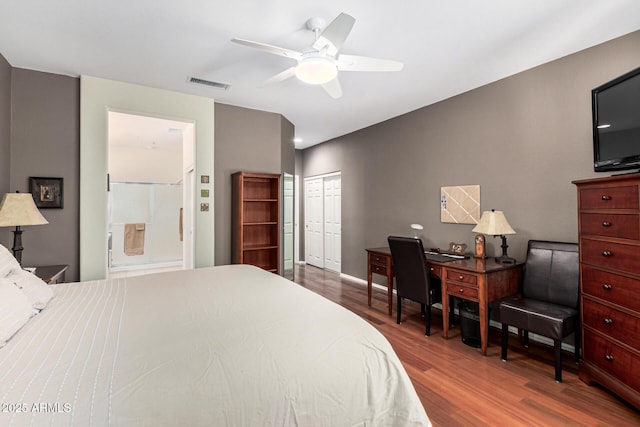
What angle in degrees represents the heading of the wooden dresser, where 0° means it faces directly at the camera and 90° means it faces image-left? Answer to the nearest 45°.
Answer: approximately 45°

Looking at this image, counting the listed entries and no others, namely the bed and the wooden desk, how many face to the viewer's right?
1

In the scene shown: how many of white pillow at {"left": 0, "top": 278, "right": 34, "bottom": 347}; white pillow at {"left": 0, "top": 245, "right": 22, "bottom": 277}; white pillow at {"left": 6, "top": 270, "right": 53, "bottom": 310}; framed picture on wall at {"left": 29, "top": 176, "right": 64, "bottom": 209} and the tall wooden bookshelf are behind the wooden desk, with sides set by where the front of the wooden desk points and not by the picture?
0

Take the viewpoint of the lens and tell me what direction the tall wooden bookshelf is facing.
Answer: facing the viewer and to the right of the viewer

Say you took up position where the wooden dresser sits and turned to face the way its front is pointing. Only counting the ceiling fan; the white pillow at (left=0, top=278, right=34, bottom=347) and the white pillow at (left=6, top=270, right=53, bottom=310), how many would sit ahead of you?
3

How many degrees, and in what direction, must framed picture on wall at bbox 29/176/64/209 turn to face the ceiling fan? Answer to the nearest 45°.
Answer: approximately 45° to its left

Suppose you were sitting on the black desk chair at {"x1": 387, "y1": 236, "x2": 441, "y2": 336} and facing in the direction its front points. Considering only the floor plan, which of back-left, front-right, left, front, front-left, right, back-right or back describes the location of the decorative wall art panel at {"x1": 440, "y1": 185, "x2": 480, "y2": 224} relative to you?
front

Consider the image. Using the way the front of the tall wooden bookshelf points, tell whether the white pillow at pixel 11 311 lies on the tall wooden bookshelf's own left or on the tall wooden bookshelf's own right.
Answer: on the tall wooden bookshelf's own right

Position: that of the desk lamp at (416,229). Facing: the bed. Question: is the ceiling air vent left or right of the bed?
right

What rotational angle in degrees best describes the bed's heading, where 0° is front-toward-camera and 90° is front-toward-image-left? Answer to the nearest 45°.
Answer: approximately 270°

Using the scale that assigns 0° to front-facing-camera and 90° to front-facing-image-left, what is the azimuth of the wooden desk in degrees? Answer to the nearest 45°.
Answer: approximately 45°

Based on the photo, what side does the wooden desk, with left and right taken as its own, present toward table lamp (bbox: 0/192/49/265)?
front

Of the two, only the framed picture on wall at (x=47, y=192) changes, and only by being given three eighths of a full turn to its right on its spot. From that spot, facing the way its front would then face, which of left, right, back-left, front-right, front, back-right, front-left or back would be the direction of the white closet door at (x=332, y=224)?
back-right

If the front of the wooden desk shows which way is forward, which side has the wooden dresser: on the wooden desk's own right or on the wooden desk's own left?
on the wooden desk's own left

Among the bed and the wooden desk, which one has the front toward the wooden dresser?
the bed

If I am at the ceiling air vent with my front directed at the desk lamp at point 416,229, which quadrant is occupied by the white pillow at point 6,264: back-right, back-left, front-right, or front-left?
back-right

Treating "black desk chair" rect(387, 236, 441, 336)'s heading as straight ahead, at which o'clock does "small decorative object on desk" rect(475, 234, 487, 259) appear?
The small decorative object on desk is roughly at 1 o'clock from the black desk chair.

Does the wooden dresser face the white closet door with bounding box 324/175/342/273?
no

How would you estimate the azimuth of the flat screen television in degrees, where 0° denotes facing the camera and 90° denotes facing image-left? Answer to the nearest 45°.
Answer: approximately 45°
